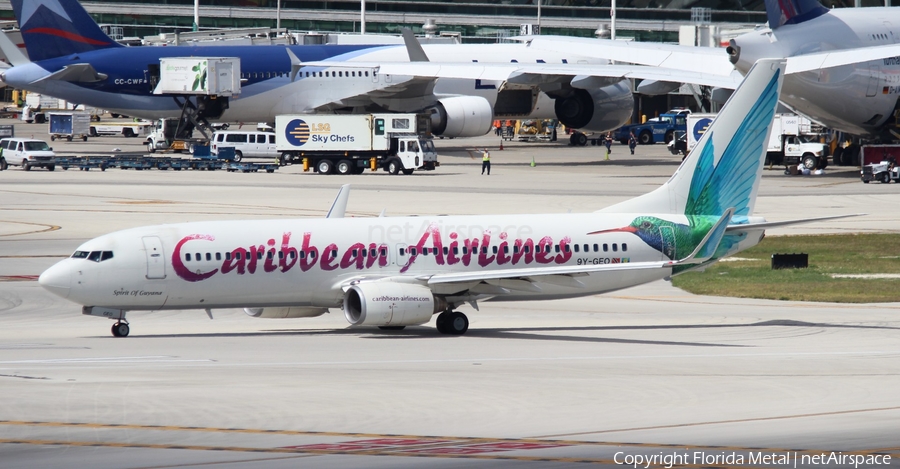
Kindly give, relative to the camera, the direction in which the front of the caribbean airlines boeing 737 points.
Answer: facing the viewer and to the left of the viewer
